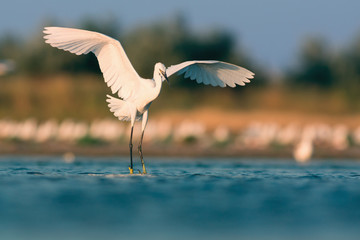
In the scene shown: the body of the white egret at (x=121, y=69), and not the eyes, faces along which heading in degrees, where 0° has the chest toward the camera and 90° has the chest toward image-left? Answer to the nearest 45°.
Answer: approximately 315°
